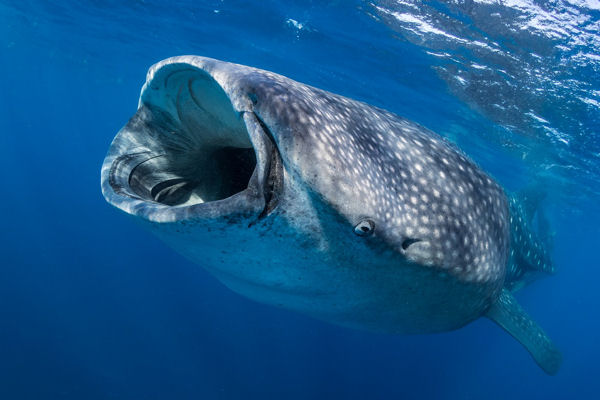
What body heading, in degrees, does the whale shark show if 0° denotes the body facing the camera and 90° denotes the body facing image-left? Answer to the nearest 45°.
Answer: approximately 45°
